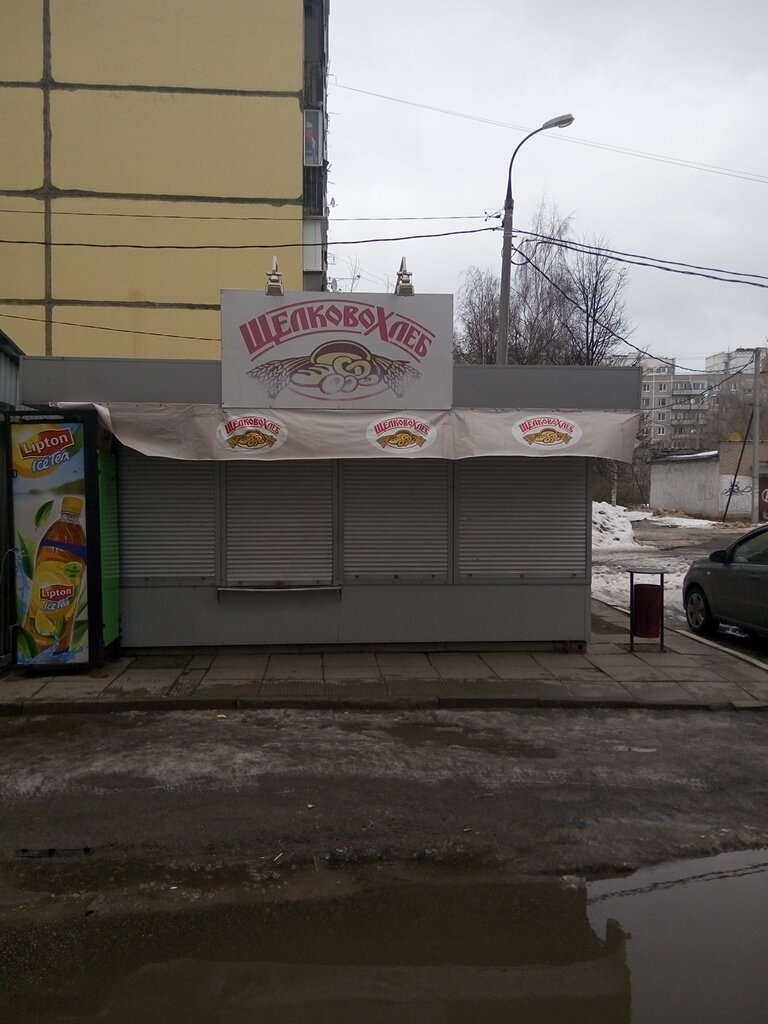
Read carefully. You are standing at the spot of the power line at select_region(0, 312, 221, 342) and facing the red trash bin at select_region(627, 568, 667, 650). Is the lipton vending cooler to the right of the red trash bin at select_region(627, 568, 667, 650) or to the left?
right

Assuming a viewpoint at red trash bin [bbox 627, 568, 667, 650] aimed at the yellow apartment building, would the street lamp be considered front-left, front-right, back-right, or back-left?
front-right

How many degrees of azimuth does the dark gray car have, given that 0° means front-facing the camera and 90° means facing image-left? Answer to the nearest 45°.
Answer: approximately 135°

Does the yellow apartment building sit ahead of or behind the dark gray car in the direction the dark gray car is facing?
ahead
